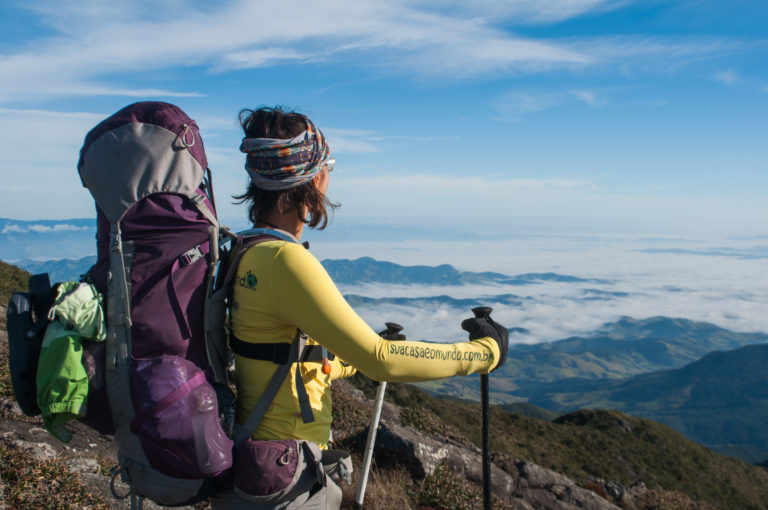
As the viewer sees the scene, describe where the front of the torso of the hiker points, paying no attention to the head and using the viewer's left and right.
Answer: facing away from the viewer and to the right of the viewer

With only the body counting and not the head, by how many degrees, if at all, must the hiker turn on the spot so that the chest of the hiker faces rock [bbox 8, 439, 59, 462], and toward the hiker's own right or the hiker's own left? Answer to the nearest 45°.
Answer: approximately 90° to the hiker's own left

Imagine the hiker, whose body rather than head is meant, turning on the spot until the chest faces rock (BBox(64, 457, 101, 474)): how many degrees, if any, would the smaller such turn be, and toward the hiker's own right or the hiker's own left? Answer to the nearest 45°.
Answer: approximately 90° to the hiker's own left
